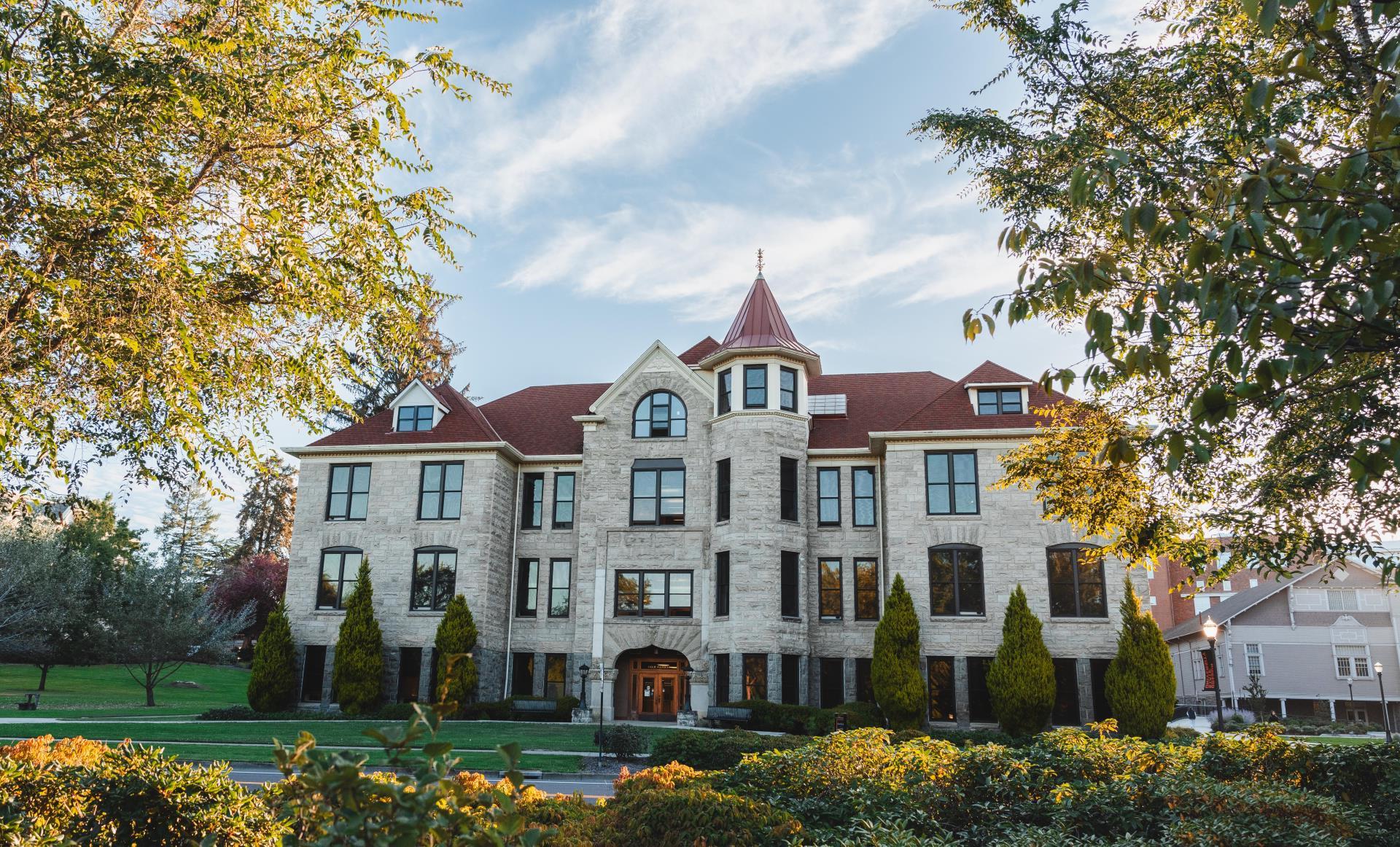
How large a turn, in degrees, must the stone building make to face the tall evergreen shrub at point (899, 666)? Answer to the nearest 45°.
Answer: approximately 45° to its left

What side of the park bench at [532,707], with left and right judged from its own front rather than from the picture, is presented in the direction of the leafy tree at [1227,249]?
front

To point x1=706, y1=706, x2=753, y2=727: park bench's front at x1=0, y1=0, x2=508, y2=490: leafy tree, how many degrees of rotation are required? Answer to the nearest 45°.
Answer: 0° — it already faces it

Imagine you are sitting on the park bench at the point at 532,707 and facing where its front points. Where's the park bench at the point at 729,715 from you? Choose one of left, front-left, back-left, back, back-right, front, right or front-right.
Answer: front-left

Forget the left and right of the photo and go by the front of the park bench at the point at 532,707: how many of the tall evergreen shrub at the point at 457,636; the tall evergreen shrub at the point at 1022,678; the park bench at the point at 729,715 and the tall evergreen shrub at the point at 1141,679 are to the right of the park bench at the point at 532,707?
1

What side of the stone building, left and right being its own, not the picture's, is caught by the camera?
front

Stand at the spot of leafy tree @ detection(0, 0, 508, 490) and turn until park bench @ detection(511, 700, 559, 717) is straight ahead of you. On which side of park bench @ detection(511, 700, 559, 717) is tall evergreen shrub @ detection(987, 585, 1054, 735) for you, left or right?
right

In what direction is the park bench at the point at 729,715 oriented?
toward the camera

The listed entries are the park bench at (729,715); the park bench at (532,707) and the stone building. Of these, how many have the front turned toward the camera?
3

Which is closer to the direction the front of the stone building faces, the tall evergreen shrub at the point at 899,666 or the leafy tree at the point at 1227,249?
the leafy tree

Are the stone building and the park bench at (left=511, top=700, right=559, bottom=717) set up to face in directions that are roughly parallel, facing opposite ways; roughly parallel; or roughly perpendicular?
roughly parallel

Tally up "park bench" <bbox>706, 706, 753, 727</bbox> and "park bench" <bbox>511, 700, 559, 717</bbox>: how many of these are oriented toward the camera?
2

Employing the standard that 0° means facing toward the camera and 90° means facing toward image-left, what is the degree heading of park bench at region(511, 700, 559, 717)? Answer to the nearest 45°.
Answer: approximately 0°

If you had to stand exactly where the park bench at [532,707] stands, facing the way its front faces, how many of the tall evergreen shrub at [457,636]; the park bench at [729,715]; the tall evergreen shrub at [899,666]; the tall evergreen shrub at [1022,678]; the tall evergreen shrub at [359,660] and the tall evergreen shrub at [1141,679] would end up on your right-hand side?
2

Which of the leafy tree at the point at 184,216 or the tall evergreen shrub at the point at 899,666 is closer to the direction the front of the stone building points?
the leafy tree
